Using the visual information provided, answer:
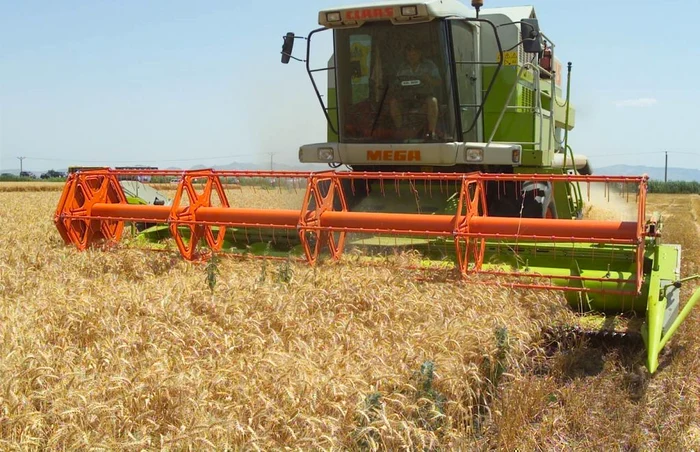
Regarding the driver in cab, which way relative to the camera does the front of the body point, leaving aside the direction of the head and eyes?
toward the camera

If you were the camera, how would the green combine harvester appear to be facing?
facing the viewer and to the left of the viewer

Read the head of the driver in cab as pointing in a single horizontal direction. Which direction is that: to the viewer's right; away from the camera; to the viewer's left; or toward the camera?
toward the camera
